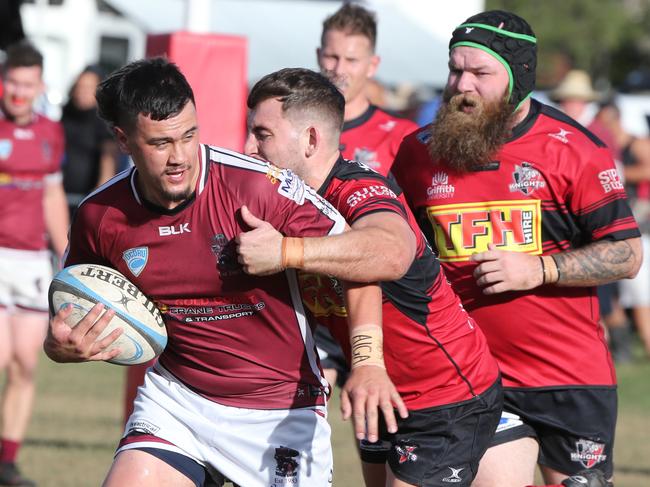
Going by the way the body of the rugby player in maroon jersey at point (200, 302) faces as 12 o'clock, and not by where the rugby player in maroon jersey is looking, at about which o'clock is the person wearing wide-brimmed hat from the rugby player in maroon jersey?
The person wearing wide-brimmed hat is roughly at 7 o'clock from the rugby player in maroon jersey.

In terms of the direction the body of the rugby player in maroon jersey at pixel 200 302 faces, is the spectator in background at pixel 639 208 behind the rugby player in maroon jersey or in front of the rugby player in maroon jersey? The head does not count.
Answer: behind

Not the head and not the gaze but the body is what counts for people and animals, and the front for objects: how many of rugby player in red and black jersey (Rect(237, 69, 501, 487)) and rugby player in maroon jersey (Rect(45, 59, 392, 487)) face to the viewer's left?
1

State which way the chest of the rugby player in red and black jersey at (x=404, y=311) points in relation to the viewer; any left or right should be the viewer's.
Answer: facing to the left of the viewer

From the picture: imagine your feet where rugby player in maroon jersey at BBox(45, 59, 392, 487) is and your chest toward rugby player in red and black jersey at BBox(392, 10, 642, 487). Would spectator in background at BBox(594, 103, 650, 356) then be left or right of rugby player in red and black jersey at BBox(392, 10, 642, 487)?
left

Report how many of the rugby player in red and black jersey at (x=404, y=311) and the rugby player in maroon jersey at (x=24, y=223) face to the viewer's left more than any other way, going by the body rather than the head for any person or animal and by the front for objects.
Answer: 1

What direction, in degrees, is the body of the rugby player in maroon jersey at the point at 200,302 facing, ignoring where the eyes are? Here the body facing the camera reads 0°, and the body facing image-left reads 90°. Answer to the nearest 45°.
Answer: approximately 0°

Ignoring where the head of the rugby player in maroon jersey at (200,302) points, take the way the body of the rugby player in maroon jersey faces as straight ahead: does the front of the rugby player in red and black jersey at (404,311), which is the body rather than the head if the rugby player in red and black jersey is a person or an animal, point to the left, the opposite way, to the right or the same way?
to the right

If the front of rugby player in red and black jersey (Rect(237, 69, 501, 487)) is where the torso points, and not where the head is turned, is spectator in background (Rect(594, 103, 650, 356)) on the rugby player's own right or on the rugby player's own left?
on the rugby player's own right

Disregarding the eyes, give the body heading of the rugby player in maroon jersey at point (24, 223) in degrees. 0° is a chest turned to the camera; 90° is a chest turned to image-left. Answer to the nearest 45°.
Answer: approximately 0°
